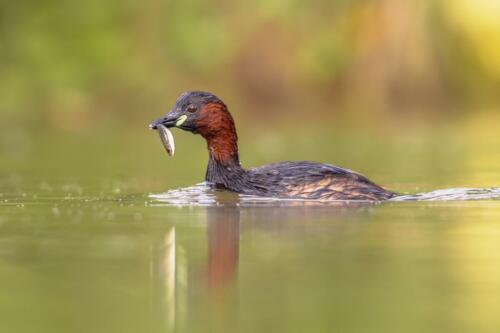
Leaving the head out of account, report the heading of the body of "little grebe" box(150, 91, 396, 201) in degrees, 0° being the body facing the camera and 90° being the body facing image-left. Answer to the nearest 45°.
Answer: approximately 90°
